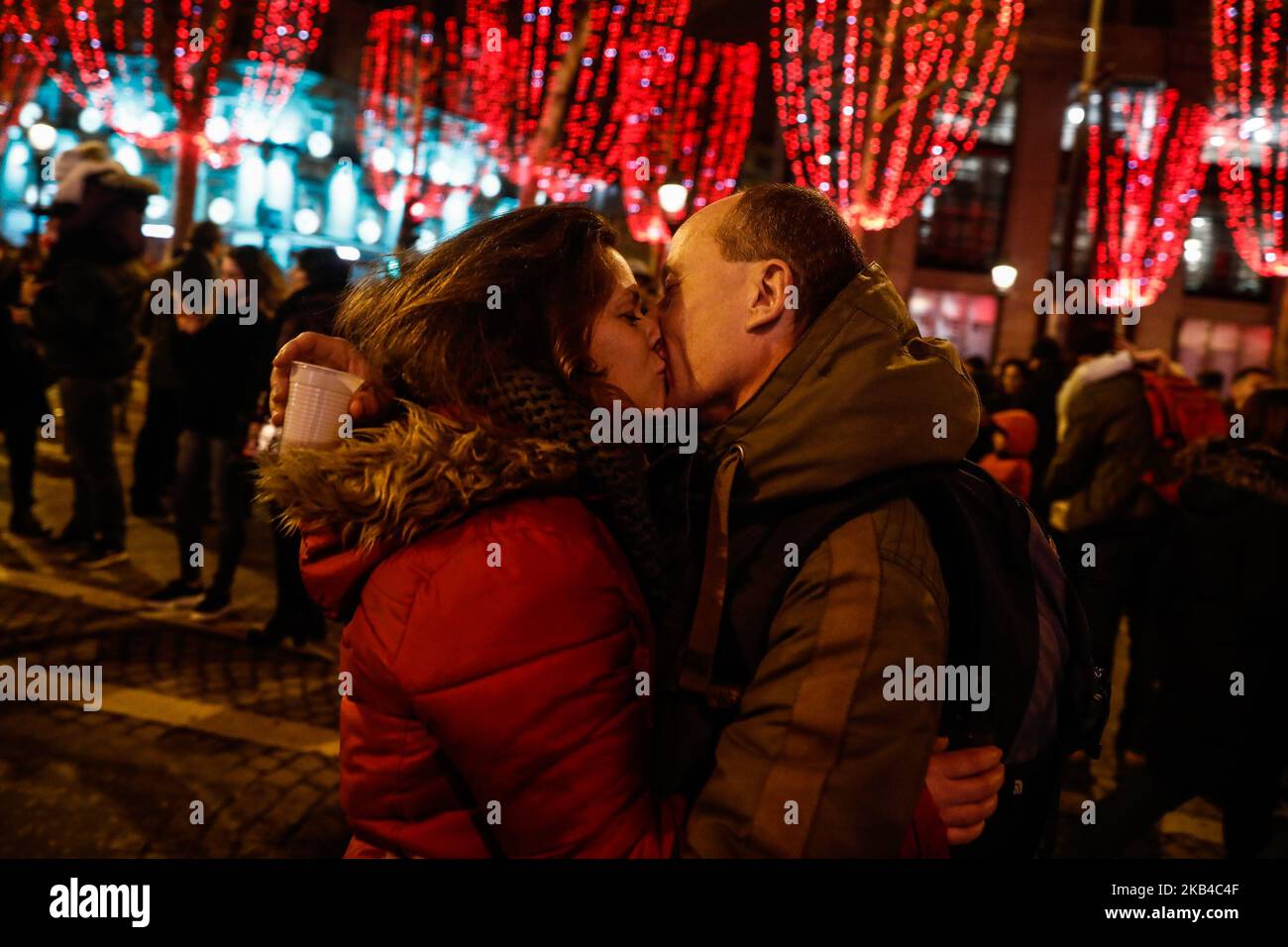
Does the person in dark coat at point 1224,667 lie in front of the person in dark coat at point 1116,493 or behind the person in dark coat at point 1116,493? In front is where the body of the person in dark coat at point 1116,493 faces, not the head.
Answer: behind

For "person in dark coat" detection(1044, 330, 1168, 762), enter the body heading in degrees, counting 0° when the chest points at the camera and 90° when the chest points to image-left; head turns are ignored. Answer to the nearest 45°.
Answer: approximately 135°

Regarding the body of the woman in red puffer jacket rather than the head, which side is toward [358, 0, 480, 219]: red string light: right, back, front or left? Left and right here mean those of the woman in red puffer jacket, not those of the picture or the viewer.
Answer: left

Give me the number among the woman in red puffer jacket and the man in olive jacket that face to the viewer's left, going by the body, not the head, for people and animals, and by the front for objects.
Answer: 1

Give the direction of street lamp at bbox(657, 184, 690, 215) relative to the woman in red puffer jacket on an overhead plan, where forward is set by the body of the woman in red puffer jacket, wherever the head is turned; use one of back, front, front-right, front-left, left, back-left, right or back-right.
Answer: left

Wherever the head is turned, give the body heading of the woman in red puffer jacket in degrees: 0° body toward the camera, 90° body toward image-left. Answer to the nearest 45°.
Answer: approximately 270°

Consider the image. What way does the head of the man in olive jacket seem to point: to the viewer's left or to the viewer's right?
to the viewer's left

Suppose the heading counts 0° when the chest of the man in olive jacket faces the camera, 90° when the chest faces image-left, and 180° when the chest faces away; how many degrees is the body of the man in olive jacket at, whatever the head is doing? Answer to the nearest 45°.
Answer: approximately 90°

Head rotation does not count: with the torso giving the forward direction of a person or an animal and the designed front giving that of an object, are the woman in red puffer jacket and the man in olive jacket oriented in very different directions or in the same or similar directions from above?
very different directions

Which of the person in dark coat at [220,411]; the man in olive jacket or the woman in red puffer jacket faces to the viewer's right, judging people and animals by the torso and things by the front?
the woman in red puffer jacket

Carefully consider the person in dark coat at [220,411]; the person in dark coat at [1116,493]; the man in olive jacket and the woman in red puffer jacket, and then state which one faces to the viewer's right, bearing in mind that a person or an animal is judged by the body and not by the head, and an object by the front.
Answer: the woman in red puffer jacket

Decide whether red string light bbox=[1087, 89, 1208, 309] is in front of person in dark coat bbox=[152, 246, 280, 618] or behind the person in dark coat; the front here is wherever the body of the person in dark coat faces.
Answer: behind
